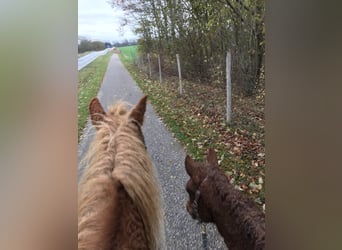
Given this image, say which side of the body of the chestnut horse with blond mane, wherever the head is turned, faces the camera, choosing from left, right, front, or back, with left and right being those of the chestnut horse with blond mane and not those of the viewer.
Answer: back

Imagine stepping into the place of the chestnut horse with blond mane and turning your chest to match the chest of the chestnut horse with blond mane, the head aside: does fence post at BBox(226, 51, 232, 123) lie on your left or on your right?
on your right

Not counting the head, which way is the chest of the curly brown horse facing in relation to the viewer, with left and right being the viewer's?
facing away from the viewer and to the left of the viewer
